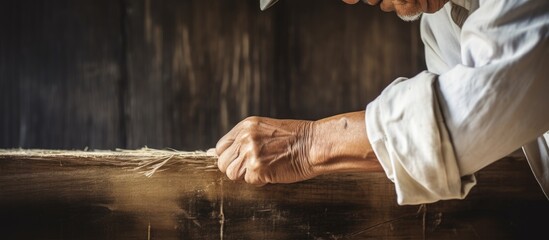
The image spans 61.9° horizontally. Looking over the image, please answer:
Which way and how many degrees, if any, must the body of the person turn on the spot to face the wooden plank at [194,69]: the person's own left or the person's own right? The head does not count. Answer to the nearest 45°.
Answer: approximately 45° to the person's own right

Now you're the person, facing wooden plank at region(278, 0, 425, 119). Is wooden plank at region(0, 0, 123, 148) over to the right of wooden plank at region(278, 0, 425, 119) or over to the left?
left

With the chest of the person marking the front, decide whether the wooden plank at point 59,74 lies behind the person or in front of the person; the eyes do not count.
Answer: in front

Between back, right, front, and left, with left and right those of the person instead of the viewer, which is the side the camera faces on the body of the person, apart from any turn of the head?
left

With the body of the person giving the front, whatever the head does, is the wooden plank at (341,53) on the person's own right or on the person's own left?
on the person's own right
